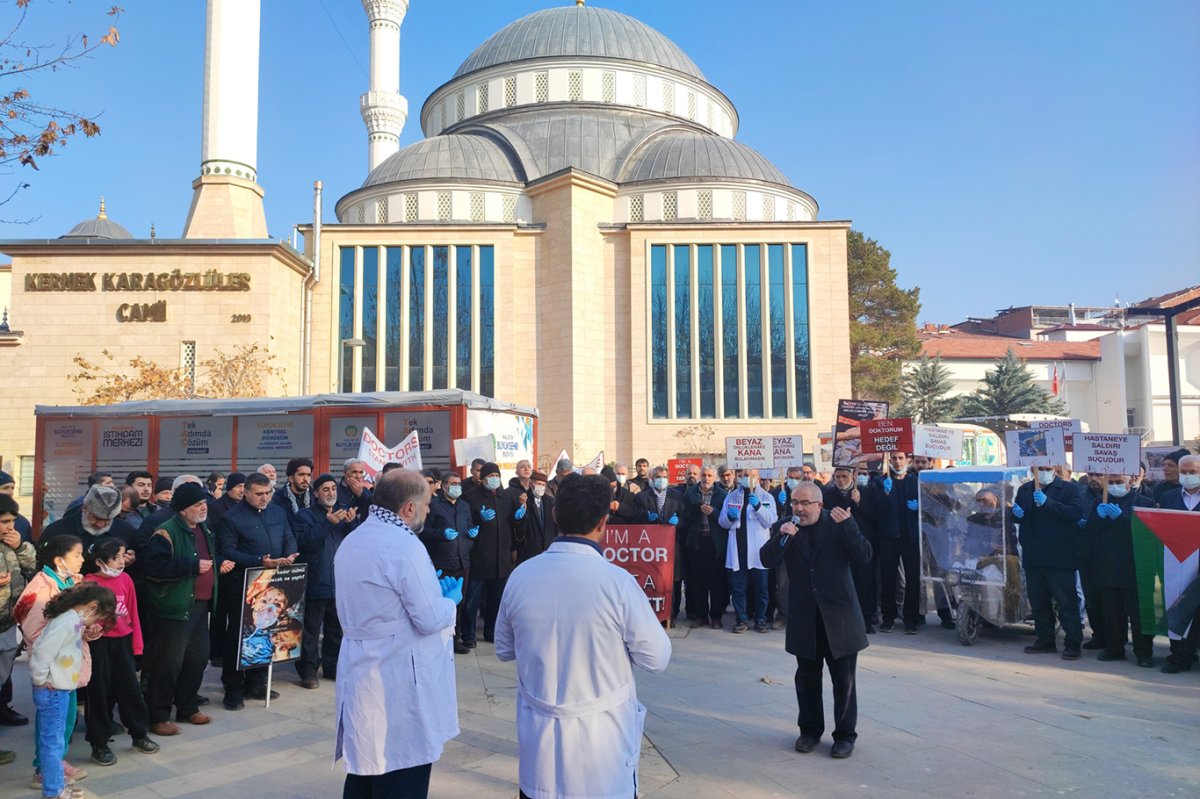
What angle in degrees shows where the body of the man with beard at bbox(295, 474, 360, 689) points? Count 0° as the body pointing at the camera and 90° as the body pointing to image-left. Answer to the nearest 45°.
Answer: approximately 315°

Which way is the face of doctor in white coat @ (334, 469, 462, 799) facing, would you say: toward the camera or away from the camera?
away from the camera

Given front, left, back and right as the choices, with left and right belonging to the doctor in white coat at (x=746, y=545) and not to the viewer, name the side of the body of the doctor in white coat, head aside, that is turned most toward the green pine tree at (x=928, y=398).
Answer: back

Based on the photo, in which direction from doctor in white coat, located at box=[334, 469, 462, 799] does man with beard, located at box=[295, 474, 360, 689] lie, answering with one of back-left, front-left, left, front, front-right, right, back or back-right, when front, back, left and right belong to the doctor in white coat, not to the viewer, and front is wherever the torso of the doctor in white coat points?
front-left

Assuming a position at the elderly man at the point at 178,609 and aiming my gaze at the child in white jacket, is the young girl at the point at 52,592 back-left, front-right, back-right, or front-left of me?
front-right

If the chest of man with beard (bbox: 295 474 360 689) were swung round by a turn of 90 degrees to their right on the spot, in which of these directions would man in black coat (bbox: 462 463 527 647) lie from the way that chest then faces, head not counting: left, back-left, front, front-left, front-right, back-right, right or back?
back

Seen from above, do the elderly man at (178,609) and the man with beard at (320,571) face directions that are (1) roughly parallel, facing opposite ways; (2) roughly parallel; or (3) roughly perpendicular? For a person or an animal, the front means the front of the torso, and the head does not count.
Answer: roughly parallel

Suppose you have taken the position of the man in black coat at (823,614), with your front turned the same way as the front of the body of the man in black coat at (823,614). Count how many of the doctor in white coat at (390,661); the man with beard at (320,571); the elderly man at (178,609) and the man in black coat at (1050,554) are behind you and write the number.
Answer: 1

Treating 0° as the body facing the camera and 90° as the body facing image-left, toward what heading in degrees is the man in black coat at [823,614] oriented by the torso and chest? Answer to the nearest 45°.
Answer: approximately 45°

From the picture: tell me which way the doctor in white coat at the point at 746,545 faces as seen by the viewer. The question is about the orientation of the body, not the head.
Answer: toward the camera

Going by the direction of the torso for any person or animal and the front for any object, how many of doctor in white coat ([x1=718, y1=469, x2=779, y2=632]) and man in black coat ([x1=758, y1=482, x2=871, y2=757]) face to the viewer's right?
0

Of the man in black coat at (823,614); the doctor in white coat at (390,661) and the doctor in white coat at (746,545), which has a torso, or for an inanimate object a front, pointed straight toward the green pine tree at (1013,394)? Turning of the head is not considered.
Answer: the doctor in white coat at (390,661)

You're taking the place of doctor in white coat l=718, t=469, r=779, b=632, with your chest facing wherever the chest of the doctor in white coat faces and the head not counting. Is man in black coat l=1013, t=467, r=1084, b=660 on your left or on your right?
on your left

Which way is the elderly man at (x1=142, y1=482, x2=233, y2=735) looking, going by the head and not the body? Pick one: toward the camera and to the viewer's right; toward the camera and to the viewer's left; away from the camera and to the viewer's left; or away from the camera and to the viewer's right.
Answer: toward the camera and to the viewer's right

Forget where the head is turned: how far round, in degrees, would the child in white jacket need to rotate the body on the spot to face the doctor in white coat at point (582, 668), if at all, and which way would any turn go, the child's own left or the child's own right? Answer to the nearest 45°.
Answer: approximately 45° to the child's own right

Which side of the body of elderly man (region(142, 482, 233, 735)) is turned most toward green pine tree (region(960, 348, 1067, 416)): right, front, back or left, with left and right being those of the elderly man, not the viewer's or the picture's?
left

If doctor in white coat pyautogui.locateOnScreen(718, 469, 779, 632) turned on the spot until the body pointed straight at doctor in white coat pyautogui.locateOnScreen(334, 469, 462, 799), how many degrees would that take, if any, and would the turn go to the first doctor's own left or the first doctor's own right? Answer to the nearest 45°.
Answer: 0° — they already face them

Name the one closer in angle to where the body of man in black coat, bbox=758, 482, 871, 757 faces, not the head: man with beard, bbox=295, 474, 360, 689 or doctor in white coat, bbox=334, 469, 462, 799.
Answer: the doctor in white coat

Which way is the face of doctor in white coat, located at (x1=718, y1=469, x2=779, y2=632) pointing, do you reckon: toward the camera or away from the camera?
toward the camera
